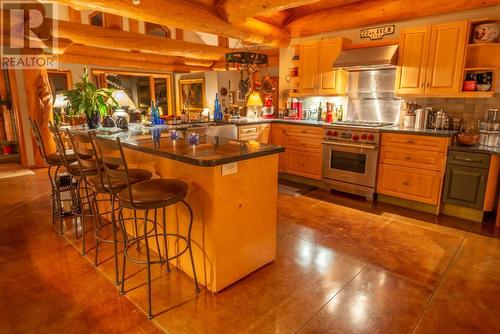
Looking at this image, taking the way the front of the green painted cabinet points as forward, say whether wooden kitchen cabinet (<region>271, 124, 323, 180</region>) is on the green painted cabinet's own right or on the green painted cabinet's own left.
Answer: on the green painted cabinet's own right

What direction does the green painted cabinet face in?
toward the camera

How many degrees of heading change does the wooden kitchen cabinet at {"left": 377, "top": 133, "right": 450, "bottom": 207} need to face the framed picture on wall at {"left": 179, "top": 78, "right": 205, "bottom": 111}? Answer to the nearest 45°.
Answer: approximately 90° to its right

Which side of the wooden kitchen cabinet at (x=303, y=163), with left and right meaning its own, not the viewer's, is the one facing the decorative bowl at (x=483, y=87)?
left

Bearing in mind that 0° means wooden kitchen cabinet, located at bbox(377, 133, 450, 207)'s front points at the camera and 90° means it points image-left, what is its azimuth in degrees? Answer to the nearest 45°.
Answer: approximately 45°

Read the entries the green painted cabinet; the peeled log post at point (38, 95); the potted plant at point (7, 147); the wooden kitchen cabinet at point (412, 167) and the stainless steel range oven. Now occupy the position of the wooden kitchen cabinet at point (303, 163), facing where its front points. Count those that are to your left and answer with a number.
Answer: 3

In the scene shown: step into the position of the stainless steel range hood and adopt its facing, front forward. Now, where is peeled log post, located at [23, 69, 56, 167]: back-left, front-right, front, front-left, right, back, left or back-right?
front-right

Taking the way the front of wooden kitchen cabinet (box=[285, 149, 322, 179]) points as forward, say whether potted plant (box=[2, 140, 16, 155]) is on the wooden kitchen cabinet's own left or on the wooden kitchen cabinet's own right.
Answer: on the wooden kitchen cabinet's own right

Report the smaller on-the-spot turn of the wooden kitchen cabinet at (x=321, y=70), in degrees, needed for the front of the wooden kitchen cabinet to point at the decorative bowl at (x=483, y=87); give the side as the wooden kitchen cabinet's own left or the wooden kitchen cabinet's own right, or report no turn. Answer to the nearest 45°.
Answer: approximately 90° to the wooden kitchen cabinet's own left

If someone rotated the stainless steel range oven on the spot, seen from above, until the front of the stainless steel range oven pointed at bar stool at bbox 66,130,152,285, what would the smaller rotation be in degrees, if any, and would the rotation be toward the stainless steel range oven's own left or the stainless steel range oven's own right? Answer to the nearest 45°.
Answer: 0° — it already faces it

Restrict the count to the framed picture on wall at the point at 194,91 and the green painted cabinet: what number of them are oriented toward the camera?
2

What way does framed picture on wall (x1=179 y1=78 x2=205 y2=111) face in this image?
toward the camera

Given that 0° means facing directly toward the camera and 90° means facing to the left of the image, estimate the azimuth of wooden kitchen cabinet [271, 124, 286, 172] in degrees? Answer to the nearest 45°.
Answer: approximately 45°
